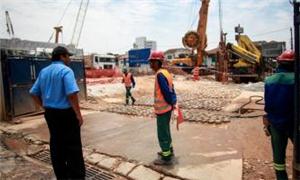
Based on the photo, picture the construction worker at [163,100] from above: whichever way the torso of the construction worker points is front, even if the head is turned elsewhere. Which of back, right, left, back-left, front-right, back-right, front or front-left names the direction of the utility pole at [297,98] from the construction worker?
back-left

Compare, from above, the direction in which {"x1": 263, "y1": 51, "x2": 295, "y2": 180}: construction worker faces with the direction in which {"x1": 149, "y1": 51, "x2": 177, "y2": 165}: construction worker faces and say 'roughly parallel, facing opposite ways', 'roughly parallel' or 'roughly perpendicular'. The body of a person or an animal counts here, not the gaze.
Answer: roughly perpendicular

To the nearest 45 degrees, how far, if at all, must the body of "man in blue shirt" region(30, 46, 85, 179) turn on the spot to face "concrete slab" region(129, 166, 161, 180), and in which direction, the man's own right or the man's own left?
approximately 45° to the man's own right

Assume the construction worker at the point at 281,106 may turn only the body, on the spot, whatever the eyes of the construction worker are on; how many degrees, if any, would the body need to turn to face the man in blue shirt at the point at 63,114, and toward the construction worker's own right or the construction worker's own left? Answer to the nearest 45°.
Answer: approximately 90° to the construction worker's own left

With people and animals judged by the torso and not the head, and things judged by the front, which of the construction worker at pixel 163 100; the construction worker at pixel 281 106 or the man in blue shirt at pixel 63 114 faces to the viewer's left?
the construction worker at pixel 163 100

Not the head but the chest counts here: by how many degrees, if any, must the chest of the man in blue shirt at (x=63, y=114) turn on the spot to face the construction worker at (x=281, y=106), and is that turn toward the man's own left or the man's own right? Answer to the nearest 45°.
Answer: approximately 90° to the man's own right

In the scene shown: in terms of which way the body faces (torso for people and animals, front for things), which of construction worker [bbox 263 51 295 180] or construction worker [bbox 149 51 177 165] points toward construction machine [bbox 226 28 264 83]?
construction worker [bbox 263 51 295 180]

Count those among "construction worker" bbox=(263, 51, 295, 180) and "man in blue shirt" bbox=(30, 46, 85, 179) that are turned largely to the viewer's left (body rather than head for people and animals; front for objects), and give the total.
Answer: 0

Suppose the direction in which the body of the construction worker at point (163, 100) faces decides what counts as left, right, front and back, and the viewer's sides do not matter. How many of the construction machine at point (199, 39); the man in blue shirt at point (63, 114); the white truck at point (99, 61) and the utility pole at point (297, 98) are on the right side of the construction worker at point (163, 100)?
2

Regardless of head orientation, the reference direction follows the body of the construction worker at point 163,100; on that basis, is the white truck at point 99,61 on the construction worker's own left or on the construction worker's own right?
on the construction worker's own right

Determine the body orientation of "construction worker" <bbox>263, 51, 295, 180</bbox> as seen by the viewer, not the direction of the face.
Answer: away from the camera

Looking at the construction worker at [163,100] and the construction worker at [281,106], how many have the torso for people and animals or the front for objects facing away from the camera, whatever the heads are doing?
1

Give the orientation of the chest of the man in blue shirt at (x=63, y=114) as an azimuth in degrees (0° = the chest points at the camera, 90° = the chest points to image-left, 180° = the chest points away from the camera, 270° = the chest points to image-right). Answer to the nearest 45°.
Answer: approximately 225°

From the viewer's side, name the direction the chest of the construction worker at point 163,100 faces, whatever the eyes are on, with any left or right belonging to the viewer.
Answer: facing to the left of the viewer

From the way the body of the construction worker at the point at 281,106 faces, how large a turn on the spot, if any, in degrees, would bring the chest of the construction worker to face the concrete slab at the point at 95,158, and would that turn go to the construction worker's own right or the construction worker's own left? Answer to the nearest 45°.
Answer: approximately 90° to the construction worker's own left

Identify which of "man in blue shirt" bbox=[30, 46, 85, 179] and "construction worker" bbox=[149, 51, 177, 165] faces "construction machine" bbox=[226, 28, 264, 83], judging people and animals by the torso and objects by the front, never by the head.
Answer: the man in blue shirt

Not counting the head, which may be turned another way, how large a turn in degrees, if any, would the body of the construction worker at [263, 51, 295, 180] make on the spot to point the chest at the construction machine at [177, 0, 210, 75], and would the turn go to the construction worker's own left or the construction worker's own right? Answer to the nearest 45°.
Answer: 0° — they already face it

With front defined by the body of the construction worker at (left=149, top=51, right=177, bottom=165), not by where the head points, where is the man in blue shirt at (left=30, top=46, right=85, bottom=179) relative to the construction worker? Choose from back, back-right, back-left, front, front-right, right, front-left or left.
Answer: front-left
